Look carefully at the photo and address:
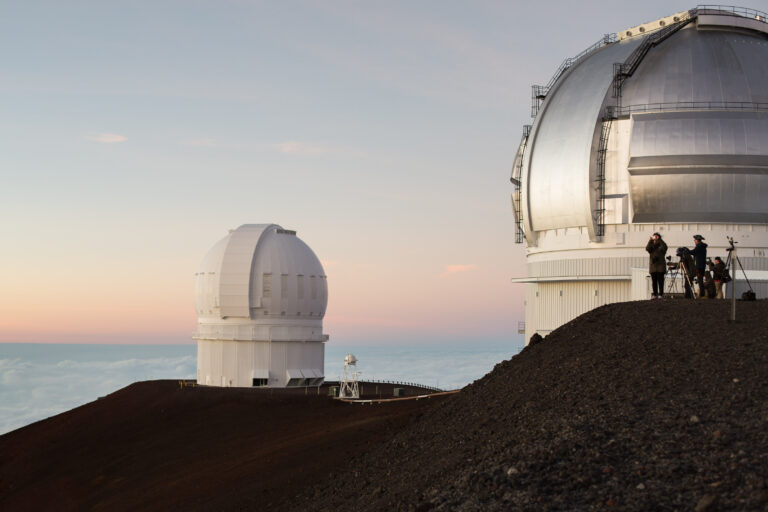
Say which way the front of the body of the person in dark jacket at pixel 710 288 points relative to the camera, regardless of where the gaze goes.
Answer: to the viewer's left

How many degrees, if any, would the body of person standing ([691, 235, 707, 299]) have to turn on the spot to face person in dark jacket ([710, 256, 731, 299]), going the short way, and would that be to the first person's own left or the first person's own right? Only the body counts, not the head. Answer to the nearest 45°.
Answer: approximately 135° to the first person's own right

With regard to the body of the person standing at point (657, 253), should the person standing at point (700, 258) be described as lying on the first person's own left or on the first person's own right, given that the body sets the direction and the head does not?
on the first person's own left

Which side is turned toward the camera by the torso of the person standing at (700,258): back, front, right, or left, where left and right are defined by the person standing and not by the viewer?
left

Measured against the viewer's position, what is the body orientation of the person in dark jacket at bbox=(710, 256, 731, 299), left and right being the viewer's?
facing to the left of the viewer
